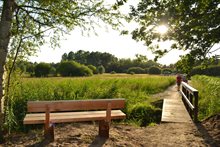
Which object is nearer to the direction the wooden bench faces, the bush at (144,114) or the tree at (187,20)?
the bush
